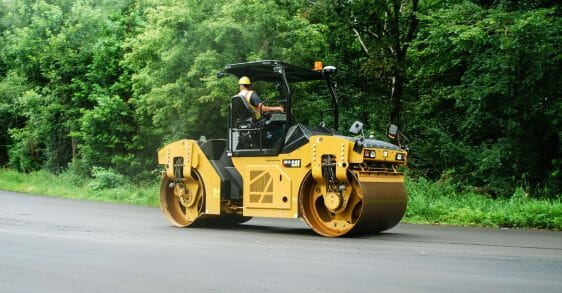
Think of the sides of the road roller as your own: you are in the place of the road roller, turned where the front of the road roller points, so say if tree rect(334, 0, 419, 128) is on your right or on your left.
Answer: on your left

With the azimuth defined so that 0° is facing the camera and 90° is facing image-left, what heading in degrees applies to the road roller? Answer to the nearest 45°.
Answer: approximately 315°
